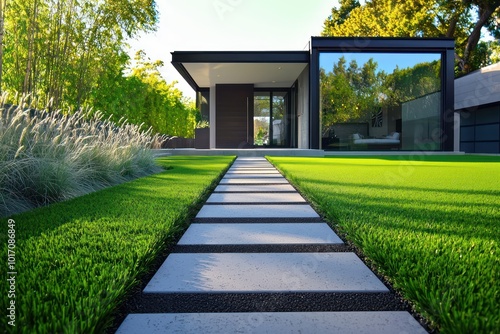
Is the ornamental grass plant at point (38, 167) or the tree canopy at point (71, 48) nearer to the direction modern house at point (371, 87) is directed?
the ornamental grass plant

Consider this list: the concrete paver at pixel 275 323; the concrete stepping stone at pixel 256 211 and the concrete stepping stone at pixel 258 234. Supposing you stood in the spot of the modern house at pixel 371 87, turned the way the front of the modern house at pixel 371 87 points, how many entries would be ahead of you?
3

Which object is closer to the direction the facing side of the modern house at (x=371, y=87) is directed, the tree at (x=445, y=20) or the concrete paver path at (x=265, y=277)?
the concrete paver path

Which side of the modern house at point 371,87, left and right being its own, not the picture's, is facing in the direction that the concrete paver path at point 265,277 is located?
front

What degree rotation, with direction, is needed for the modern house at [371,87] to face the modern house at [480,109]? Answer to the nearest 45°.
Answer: approximately 135° to its left

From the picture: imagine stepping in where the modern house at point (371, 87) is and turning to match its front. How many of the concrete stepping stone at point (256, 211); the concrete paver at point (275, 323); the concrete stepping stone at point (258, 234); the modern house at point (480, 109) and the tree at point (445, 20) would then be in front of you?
3

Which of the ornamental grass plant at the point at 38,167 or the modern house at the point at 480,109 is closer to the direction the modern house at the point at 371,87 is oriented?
the ornamental grass plant

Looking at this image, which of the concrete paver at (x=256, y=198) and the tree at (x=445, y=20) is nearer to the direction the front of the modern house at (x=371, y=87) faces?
the concrete paver

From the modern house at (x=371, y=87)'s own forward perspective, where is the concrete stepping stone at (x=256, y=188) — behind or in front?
in front

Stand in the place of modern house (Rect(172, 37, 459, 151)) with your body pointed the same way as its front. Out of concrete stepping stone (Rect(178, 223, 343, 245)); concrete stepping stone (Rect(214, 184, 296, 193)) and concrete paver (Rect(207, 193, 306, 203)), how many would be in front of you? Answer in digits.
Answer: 3

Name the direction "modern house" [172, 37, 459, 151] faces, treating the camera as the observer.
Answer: facing the viewer

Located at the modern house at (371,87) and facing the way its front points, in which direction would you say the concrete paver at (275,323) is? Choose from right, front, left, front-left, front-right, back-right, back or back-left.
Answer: front

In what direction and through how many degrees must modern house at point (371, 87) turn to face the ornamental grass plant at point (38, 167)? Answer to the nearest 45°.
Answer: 0° — it already faces it

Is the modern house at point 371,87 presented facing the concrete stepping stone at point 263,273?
yes

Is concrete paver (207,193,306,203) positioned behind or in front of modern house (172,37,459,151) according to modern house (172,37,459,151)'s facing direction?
in front

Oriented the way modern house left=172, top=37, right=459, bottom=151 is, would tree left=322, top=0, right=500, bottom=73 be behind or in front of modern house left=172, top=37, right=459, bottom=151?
behind
